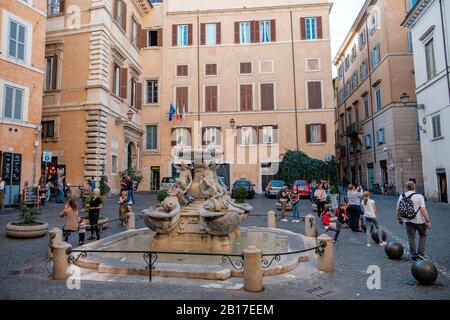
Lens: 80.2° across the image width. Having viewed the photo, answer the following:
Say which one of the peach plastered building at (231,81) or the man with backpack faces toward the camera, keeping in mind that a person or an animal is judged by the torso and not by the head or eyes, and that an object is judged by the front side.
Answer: the peach plastered building

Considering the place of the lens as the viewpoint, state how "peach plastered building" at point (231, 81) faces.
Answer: facing the viewer

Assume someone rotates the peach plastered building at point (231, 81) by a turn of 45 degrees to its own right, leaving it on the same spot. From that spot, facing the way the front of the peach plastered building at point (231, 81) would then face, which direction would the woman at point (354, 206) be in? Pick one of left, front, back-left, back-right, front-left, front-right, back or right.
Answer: front-left

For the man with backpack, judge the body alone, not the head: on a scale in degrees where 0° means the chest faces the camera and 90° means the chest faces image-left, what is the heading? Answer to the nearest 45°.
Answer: approximately 225°

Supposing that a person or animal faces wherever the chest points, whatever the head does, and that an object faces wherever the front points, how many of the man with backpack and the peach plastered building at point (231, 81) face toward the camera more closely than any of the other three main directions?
1

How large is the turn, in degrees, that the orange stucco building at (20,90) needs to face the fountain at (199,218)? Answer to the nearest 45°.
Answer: approximately 45° to its right

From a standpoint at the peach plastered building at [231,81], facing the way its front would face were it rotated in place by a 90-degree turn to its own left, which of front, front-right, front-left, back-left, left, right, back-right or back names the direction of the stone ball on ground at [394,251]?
right

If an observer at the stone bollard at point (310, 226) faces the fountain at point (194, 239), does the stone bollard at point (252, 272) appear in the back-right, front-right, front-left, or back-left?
front-left

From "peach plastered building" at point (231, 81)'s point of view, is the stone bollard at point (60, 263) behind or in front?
in front

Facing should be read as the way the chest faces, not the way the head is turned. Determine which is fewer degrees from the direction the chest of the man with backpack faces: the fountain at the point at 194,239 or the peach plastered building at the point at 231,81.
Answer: the peach plastered building

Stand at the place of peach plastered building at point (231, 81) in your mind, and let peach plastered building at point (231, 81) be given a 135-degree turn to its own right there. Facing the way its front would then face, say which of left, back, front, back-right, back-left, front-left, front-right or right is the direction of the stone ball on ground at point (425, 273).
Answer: back-left

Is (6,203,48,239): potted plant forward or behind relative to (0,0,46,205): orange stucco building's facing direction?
forward
